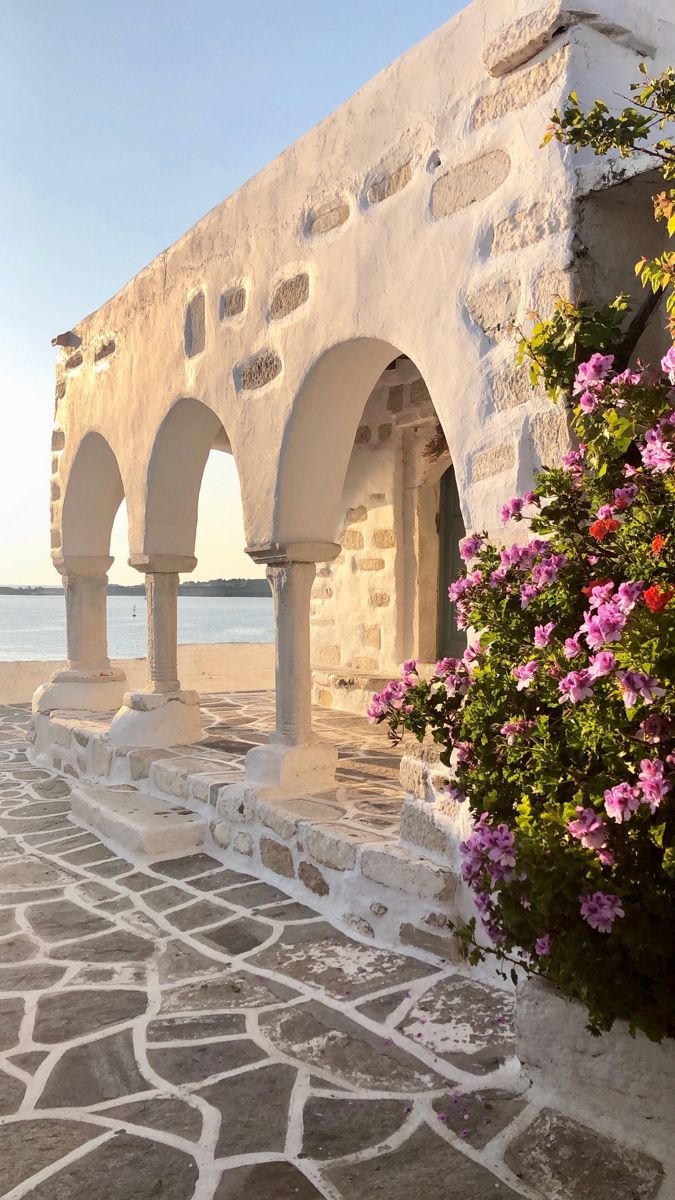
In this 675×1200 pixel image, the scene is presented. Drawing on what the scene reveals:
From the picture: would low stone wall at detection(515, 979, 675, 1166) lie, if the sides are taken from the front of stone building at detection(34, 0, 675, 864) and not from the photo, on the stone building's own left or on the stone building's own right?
on the stone building's own left

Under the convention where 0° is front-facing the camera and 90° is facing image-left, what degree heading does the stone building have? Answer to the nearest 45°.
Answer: approximately 45°

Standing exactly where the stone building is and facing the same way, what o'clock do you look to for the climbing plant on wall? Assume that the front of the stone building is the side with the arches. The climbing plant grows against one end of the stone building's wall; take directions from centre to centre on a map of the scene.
The climbing plant on wall is roughly at 10 o'clock from the stone building.
